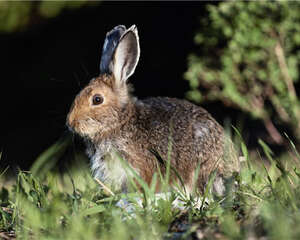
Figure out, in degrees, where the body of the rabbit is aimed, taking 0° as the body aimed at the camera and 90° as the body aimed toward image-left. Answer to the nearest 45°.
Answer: approximately 90°
